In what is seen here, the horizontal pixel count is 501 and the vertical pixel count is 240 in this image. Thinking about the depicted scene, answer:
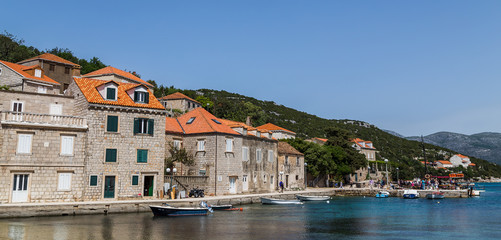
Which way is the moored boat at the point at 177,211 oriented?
to the viewer's left

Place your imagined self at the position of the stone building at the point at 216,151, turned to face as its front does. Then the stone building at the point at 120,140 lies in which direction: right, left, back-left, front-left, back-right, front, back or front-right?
right

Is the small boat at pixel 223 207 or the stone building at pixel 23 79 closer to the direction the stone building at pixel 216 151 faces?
the small boat

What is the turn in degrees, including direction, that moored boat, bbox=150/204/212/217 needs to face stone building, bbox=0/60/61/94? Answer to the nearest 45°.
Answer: approximately 45° to its right

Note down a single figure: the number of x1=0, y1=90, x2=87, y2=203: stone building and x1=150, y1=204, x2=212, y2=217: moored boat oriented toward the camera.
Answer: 1

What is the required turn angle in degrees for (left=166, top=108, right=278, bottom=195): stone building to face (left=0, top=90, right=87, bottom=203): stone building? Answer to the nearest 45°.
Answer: approximately 90° to its right

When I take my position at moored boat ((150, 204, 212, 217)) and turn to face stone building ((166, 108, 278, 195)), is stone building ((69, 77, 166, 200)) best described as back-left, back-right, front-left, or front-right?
front-left

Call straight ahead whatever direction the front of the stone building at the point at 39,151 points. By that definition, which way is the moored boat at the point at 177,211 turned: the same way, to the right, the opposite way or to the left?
to the right

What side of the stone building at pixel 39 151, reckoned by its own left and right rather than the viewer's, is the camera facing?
front

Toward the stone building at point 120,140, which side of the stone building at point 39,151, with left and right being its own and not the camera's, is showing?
left

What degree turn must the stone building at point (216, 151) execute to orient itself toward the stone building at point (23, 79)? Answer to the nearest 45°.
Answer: approximately 135° to its right

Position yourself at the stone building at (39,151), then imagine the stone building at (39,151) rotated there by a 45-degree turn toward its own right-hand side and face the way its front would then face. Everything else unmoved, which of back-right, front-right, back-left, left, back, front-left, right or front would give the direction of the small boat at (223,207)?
back-left

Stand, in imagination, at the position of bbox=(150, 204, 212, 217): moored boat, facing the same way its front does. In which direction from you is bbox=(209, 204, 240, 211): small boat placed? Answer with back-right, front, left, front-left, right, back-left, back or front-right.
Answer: back-right

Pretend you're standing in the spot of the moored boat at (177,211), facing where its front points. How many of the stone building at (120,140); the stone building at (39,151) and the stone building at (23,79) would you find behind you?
0
